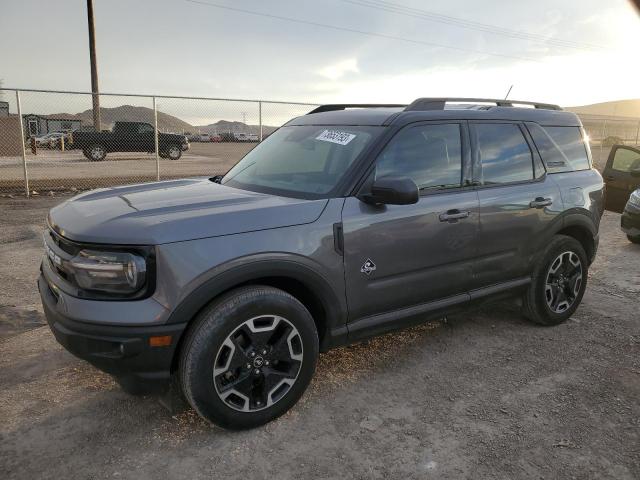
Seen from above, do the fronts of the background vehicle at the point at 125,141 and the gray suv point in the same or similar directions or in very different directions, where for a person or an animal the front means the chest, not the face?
very different directions

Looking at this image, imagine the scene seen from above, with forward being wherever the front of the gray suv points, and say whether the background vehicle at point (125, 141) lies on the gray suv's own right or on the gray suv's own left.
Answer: on the gray suv's own right

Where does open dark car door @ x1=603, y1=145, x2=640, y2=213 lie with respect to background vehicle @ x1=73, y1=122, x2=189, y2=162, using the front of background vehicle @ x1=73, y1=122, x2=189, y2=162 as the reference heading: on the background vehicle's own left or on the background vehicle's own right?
on the background vehicle's own right

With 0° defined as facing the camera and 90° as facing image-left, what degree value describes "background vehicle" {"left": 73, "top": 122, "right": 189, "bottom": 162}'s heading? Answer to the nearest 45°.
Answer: approximately 270°

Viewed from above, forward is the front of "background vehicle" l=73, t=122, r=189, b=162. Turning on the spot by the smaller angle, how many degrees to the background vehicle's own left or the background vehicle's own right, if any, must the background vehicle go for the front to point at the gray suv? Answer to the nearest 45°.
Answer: approximately 90° to the background vehicle's own right

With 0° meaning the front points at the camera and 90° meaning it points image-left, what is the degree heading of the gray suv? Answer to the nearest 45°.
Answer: approximately 45°

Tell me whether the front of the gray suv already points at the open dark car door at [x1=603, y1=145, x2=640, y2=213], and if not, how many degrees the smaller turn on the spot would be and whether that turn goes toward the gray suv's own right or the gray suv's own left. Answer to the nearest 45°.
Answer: approximately 180°

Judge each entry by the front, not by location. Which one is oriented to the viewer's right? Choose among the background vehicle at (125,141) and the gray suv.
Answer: the background vehicle

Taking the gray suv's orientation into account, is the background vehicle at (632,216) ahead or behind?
behind

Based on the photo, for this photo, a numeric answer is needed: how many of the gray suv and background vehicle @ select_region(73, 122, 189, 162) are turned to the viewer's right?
1

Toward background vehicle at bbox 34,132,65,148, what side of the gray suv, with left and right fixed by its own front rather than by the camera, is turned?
right
